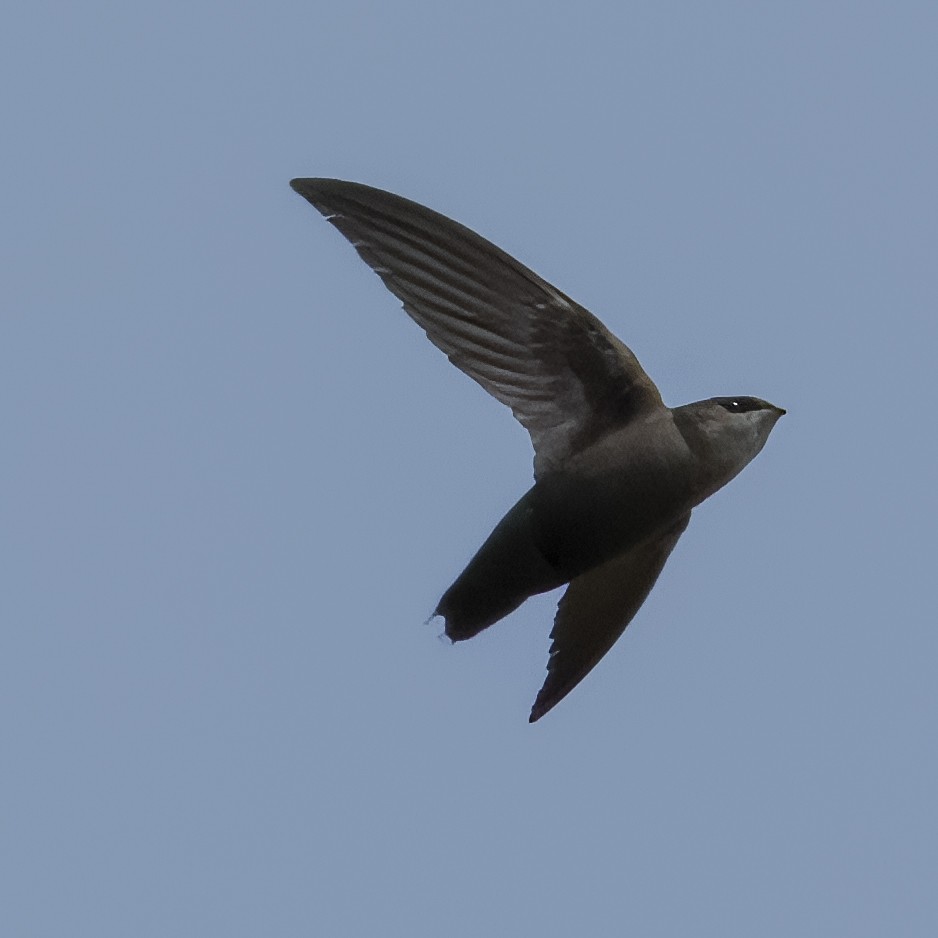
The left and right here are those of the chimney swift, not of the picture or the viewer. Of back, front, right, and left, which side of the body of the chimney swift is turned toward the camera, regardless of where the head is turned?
right
